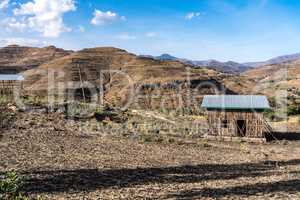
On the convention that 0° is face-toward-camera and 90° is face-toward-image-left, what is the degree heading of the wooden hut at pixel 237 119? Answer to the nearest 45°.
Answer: approximately 0°
